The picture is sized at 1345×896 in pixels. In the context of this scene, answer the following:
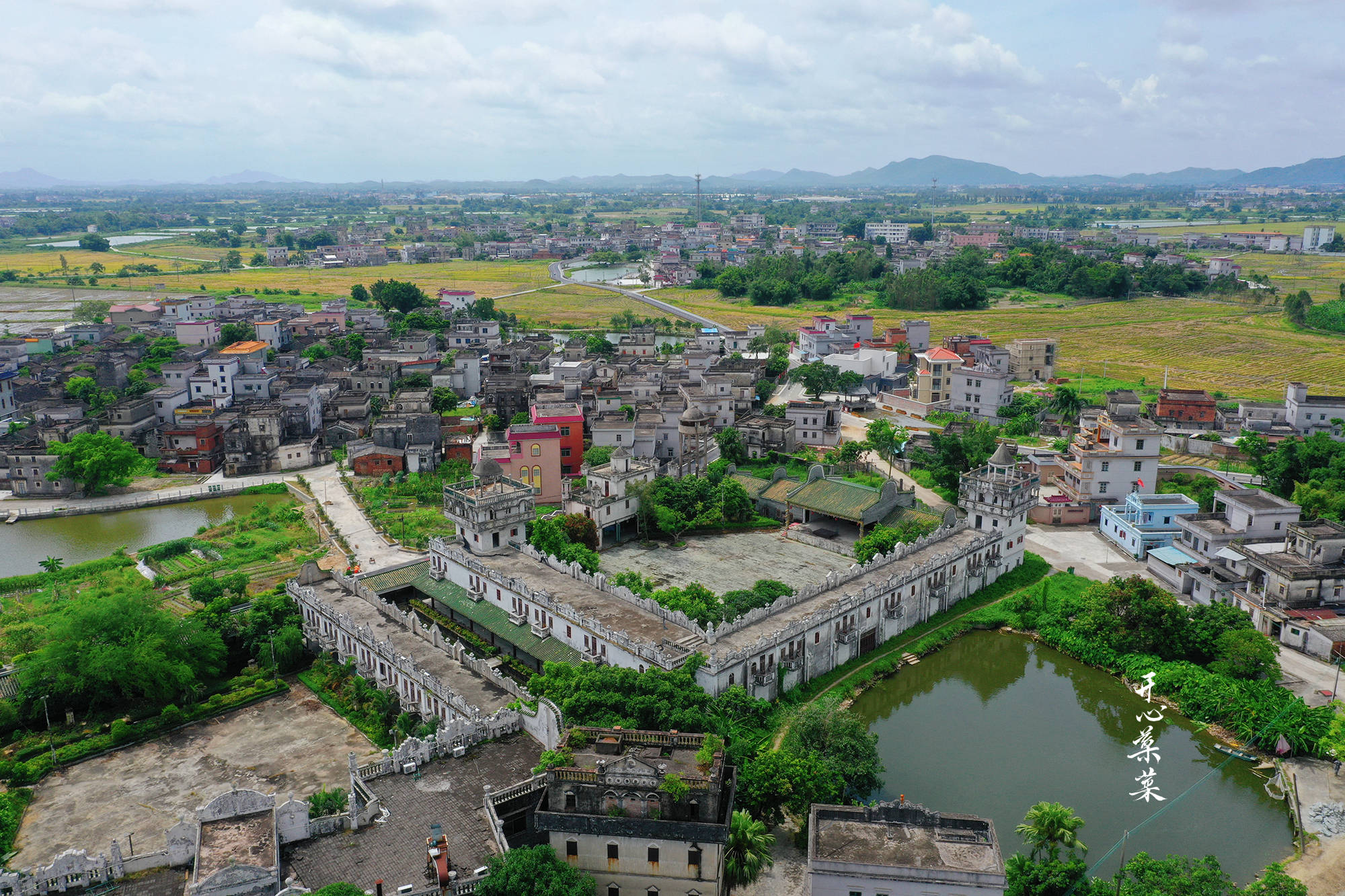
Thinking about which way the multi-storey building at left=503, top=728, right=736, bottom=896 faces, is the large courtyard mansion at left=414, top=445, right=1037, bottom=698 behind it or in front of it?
behind

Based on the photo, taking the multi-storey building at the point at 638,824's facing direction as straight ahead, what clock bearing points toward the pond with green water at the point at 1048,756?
The pond with green water is roughly at 8 o'clock from the multi-storey building.

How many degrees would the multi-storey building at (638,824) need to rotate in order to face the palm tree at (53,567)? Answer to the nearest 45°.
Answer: approximately 135° to its right

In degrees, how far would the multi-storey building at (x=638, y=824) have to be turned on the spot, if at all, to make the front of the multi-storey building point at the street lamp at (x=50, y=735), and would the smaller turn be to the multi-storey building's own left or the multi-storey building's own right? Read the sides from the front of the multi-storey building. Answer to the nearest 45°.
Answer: approximately 135° to the multi-storey building's own right

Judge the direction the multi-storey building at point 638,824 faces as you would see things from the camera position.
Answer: facing the viewer

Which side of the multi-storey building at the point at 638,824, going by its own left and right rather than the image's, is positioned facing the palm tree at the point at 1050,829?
left

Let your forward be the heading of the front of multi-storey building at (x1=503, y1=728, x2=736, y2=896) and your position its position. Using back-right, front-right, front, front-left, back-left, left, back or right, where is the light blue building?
back-left

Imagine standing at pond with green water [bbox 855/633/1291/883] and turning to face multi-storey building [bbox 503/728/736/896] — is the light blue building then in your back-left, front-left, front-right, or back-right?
back-right

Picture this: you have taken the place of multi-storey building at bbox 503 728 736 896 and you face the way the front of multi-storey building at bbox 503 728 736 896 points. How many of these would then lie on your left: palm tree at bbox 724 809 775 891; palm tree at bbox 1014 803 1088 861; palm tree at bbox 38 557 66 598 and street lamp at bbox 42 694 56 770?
2
